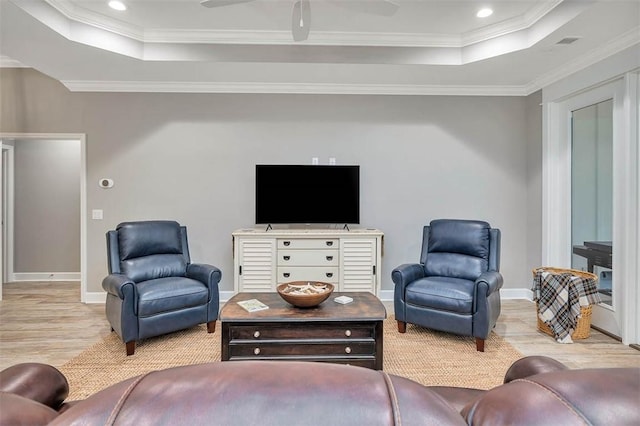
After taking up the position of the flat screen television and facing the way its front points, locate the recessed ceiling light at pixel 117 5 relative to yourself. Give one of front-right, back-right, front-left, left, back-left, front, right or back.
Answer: front-right

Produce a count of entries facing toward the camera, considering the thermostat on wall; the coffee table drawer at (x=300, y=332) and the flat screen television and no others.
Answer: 3

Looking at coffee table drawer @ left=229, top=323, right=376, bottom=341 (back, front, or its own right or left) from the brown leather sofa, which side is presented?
front

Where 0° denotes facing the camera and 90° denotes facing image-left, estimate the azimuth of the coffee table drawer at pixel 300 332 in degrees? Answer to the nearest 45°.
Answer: approximately 0°

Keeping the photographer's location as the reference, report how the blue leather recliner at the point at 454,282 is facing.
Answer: facing the viewer and to the left of the viewer

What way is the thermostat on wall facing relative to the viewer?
toward the camera

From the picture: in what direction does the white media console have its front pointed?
toward the camera

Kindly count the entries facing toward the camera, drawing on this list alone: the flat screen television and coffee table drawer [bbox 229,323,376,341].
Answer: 2

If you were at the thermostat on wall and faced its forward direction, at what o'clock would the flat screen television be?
The flat screen television is roughly at 10 o'clock from the thermostat on wall.

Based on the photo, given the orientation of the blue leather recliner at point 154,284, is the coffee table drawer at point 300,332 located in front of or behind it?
in front

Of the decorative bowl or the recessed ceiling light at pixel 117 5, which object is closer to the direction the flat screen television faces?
the decorative bowl

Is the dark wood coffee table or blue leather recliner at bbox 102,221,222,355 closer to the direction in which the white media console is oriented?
the dark wood coffee table

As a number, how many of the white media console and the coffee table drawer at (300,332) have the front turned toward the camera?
2
